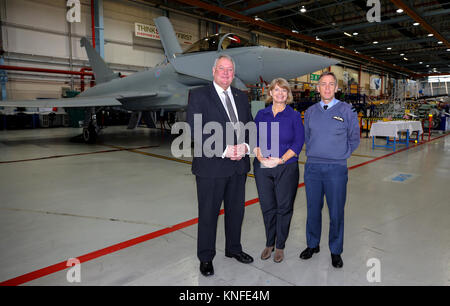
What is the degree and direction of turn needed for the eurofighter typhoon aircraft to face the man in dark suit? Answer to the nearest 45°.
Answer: approximately 45° to its right

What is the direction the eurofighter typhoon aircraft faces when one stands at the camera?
facing the viewer and to the right of the viewer

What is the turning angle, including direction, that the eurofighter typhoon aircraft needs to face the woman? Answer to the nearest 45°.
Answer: approximately 45° to its right
